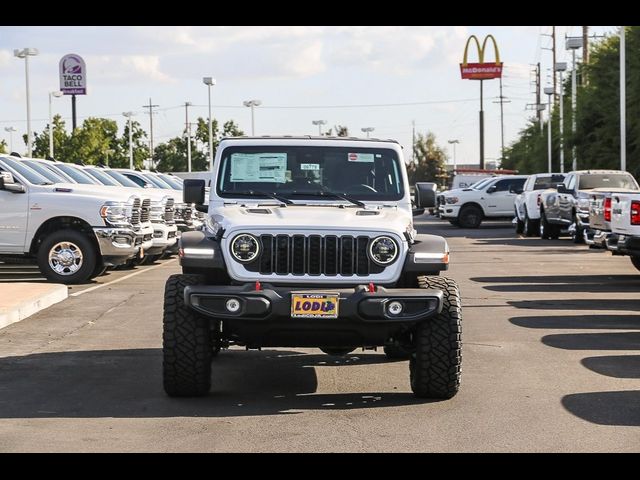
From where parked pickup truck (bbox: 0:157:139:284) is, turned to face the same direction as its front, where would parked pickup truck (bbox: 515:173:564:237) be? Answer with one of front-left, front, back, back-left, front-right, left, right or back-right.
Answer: front-left

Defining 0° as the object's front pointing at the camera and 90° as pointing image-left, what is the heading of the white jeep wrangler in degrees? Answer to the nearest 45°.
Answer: approximately 0°

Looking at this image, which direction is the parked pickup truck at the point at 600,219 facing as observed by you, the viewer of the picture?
facing away from the viewer and to the right of the viewer

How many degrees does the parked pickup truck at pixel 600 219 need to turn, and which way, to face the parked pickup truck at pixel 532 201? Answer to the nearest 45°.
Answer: approximately 45° to its left

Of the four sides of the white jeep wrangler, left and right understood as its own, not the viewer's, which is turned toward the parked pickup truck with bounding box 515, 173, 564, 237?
back

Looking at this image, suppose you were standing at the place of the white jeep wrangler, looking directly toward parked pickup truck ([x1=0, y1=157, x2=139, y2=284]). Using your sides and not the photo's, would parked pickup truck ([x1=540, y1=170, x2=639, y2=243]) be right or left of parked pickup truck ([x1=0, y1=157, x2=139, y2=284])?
right

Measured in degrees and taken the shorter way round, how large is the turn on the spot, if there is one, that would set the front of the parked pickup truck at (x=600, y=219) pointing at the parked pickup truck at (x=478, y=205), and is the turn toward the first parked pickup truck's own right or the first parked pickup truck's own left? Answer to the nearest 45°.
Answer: approximately 45° to the first parked pickup truck's own left

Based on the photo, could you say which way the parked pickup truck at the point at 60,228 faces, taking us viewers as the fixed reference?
facing to the right of the viewer

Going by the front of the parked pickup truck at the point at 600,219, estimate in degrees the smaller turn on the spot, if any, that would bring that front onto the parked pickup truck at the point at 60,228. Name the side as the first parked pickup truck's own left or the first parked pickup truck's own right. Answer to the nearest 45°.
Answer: approximately 135° to the first parked pickup truck's own left

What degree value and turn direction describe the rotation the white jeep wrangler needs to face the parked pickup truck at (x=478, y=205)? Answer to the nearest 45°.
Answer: approximately 180°

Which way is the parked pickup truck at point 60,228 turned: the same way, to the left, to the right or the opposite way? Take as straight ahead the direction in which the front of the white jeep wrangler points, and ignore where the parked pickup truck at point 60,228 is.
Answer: to the left
